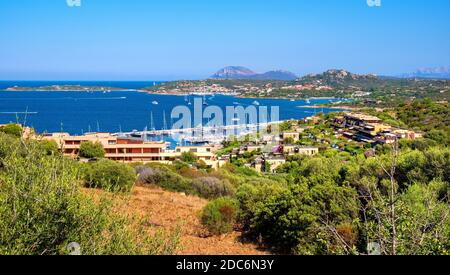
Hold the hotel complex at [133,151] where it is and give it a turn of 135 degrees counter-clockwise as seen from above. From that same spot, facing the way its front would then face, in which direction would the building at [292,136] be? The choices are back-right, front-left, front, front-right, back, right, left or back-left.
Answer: front

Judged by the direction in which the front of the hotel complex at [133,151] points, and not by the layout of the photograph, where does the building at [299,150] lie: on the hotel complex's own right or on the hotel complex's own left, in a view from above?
on the hotel complex's own left

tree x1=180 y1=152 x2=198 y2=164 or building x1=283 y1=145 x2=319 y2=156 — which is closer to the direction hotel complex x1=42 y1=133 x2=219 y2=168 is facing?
the tree

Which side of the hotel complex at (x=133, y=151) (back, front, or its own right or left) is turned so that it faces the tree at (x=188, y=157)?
left

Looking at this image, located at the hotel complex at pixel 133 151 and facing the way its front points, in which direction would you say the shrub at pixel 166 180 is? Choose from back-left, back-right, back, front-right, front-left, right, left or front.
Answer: front

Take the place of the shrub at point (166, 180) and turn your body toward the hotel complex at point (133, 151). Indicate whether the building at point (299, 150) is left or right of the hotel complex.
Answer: right

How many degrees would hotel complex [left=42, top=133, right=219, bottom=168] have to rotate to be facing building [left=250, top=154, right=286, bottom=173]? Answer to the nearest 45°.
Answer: approximately 90° to its left

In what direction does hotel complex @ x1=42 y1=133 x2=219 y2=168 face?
toward the camera

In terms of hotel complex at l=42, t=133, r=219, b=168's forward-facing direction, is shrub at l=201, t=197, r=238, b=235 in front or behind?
in front

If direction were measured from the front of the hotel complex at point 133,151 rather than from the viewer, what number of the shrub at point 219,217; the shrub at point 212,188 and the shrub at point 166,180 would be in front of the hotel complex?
3

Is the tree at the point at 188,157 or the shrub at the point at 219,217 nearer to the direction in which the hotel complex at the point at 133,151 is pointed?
the shrub

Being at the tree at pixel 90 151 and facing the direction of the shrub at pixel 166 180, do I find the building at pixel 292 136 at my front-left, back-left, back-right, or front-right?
back-left
